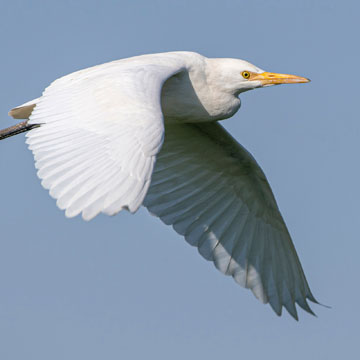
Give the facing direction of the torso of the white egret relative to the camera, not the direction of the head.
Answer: to the viewer's right
